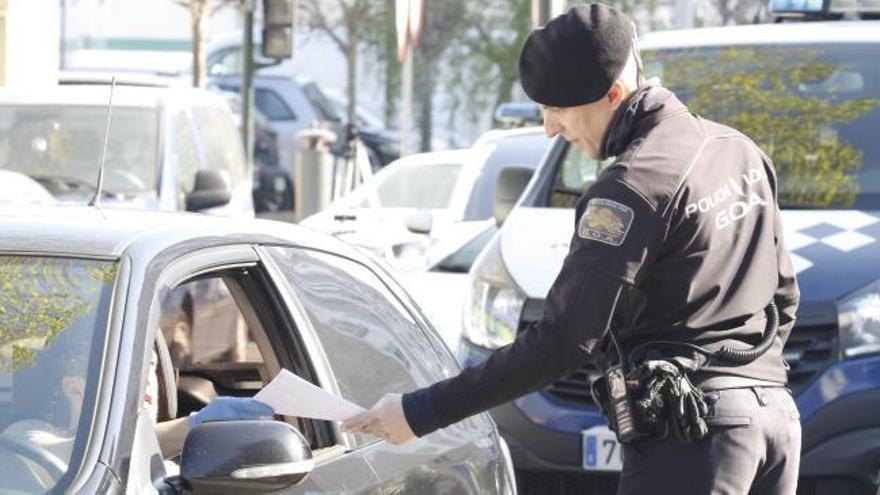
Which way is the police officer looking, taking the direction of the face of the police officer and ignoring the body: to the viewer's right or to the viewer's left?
to the viewer's left

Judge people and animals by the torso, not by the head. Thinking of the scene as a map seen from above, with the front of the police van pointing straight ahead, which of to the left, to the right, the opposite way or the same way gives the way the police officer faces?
to the right

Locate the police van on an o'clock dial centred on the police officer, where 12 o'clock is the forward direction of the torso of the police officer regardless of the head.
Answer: The police van is roughly at 2 o'clock from the police officer.

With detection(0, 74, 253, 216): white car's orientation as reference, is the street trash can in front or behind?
behind

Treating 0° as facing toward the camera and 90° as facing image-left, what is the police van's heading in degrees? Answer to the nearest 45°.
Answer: approximately 45°

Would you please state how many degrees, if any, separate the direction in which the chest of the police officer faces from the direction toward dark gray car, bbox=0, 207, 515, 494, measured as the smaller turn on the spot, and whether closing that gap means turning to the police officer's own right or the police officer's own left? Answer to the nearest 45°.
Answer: approximately 45° to the police officer's own left

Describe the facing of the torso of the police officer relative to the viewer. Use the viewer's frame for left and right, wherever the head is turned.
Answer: facing away from the viewer and to the left of the viewer
